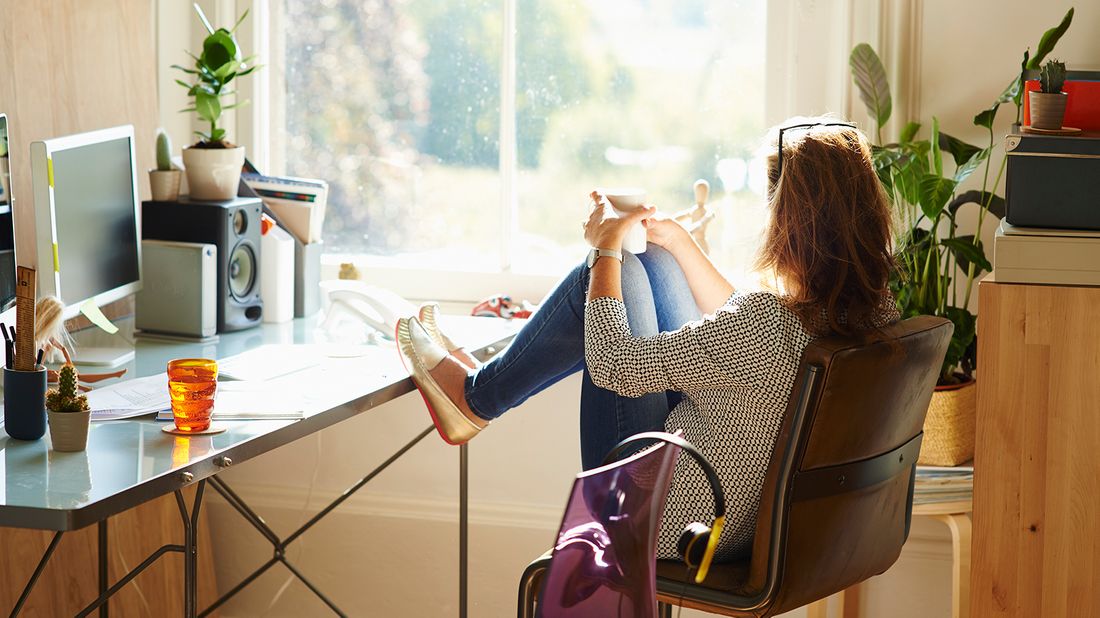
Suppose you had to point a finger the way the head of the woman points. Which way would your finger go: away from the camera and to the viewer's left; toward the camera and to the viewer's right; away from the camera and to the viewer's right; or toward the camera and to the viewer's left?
away from the camera and to the viewer's left

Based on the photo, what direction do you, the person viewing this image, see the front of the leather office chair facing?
facing away from the viewer and to the left of the viewer

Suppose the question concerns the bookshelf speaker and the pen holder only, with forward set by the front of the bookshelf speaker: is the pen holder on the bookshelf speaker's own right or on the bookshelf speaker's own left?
on the bookshelf speaker's own right

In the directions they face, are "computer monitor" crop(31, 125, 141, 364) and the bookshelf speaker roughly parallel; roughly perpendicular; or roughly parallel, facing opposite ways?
roughly parallel

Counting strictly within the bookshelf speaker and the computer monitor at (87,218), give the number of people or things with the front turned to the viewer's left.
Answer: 0

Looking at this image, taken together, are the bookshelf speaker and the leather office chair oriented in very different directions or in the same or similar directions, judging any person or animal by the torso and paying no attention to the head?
very different directions

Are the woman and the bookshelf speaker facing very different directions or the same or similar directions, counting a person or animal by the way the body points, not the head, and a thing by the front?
very different directions

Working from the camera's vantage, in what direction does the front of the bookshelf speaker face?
facing the viewer and to the right of the viewer

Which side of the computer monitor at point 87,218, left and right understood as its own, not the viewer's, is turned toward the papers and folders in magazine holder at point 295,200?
left
